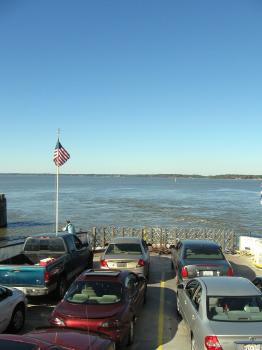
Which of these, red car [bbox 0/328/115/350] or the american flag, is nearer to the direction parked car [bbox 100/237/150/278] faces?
the american flag

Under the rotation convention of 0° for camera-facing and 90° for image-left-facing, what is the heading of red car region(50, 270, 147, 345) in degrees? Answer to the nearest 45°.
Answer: approximately 225°

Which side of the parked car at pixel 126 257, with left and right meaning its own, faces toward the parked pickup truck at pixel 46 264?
left

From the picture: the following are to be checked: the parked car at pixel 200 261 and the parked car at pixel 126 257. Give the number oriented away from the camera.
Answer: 2

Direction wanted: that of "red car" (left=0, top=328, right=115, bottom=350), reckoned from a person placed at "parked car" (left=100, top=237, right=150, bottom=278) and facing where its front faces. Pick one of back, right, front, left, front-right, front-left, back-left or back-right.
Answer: back

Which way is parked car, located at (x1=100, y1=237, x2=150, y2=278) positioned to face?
away from the camera

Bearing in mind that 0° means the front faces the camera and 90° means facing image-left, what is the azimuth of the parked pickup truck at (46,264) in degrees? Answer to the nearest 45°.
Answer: approximately 225°

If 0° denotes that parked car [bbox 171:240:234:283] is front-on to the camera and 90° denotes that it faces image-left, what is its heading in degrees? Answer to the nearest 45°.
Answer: approximately 180°

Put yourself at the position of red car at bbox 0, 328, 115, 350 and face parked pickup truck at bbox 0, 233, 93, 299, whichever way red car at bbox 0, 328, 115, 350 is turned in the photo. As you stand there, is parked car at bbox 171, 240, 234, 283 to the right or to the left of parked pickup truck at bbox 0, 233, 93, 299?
right

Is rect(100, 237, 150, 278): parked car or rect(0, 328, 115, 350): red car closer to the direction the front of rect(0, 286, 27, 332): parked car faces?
the parked car

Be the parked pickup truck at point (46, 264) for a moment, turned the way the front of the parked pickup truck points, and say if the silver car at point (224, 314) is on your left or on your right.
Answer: on your right
